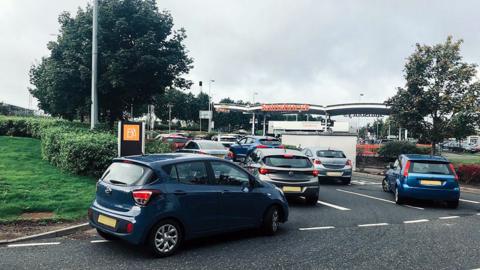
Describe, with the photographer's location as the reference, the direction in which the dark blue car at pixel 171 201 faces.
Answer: facing away from the viewer and to the right of the viewer

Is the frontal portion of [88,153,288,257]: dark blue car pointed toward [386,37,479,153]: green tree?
yes

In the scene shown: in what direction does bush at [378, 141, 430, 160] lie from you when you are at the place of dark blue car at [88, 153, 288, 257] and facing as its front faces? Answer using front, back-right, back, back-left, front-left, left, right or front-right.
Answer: front

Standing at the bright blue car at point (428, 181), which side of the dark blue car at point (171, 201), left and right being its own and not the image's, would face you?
front

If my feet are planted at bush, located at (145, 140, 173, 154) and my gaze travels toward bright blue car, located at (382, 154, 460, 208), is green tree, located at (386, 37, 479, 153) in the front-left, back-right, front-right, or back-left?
front-left

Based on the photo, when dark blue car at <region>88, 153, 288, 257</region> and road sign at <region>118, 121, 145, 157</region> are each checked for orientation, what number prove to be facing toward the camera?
1

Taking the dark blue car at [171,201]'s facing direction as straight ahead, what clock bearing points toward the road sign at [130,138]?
The road sign is roughly at 10 o'clock from the dark blue car.

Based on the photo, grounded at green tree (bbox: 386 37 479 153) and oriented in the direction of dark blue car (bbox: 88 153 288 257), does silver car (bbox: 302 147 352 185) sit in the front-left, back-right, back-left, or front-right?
front-right

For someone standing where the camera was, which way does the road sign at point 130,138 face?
facing the viewer

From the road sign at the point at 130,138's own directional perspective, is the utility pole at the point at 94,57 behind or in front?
behind

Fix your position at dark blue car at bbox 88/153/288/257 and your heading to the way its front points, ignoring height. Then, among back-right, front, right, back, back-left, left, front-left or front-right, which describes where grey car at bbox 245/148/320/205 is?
front

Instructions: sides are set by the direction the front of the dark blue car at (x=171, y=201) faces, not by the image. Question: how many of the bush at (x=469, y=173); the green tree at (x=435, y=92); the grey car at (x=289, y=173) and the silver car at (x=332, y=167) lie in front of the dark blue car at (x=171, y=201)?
4

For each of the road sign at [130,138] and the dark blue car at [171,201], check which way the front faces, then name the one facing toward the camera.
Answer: the road sign

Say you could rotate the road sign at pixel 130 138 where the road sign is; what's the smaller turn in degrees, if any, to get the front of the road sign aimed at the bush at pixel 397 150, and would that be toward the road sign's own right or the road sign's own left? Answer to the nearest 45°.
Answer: approximately 135° to the road sign's own left

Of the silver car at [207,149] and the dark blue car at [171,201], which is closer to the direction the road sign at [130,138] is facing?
the dark blue car

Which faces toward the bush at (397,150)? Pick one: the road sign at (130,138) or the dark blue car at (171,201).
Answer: the dark blue car
